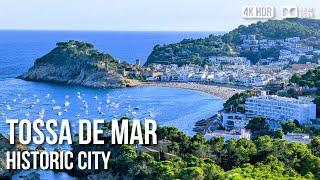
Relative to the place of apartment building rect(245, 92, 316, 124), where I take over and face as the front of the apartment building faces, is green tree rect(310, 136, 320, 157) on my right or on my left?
on my left

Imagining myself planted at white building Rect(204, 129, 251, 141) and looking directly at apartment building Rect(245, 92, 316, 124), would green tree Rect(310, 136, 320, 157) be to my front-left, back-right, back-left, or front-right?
back-right

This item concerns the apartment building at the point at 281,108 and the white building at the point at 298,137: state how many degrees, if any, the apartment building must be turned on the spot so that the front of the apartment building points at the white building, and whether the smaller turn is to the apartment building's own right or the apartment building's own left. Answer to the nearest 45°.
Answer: approximately 45° to the apartment building's own left

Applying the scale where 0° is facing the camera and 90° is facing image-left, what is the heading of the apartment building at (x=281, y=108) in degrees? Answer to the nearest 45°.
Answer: approximately 45°

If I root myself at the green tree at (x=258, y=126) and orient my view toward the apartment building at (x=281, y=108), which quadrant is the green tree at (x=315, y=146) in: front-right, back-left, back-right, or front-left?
back-right
